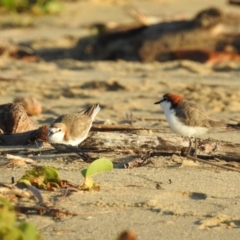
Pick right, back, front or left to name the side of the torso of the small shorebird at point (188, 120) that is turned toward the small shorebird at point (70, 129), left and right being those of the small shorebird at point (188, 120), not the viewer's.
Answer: front

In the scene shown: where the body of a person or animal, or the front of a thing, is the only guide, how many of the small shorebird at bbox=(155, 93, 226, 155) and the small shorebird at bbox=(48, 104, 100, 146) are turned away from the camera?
0

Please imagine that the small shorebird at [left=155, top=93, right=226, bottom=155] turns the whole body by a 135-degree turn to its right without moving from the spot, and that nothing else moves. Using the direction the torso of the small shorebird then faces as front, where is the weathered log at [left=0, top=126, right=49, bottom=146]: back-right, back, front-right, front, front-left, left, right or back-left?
back-left

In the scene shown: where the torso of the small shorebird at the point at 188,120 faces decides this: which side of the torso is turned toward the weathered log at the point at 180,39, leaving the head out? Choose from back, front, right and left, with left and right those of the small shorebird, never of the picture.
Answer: right

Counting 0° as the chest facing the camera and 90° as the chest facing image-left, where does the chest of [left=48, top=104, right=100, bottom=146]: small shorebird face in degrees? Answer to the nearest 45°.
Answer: approximately 45°

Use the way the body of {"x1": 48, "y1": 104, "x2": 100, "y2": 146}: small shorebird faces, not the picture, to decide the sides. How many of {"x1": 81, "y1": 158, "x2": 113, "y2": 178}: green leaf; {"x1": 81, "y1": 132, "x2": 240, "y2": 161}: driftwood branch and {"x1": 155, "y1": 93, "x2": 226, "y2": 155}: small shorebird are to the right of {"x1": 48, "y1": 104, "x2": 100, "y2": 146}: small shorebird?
0

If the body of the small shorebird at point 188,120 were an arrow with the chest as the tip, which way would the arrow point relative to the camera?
to the viewer's left

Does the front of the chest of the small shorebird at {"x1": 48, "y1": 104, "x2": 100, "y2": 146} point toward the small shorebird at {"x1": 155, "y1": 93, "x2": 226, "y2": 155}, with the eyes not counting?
no

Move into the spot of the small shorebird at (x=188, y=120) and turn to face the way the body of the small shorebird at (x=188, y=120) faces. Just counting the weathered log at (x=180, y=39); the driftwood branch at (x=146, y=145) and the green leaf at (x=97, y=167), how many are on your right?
1

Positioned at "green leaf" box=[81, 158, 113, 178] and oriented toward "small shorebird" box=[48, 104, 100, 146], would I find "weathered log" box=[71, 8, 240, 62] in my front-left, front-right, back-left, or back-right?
front-right

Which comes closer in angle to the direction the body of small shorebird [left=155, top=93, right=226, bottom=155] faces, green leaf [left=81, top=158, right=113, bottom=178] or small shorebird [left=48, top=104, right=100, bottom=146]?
the small shorebird
